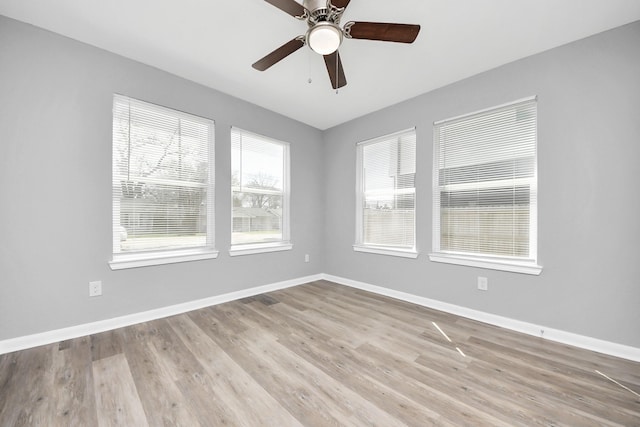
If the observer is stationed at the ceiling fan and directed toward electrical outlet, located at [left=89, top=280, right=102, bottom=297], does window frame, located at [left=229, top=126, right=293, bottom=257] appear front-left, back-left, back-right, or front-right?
front-right

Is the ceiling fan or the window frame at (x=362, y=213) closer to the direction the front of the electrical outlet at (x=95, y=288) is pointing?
the ceiling fan

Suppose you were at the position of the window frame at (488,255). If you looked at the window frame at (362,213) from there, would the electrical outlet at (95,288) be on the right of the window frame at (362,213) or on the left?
left

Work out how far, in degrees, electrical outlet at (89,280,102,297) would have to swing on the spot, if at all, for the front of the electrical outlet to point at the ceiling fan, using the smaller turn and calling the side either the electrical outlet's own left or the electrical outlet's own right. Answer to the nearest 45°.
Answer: approximately 45° to the electrical outlet's own left

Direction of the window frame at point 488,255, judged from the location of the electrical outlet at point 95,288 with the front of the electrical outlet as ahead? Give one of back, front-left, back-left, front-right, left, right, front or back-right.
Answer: front-left

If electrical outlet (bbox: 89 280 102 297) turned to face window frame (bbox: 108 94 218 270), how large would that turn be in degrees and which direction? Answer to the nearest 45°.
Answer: approximately 90° to its left

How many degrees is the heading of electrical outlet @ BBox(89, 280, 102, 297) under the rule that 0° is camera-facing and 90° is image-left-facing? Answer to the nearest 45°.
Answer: approximately 0°

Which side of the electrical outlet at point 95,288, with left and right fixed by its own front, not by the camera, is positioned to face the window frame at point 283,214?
left

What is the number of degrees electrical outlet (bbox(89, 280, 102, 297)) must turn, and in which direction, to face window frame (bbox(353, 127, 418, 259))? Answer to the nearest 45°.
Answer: approximately 90° to its left

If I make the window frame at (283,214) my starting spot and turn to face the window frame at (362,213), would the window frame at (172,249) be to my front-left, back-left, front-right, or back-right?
back-right

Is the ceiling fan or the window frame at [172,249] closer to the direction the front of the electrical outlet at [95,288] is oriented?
the ceiling fan
